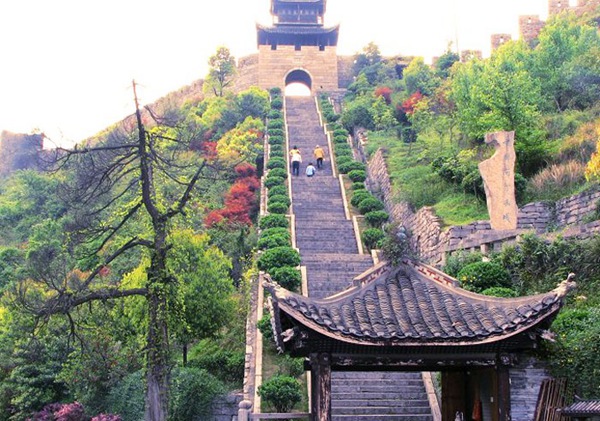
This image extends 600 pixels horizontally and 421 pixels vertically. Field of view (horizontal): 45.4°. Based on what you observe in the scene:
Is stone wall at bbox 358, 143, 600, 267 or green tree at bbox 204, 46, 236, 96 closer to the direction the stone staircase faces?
the stone wall

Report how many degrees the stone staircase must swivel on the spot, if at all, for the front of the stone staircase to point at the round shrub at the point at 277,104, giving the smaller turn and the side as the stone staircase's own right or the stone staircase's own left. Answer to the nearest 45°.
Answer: approximately 180°

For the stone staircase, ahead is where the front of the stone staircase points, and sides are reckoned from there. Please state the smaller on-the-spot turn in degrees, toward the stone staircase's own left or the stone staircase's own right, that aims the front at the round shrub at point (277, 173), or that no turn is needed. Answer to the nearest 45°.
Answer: approximately 180°

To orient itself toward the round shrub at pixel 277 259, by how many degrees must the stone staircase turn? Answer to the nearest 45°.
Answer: approximately 45° to its right

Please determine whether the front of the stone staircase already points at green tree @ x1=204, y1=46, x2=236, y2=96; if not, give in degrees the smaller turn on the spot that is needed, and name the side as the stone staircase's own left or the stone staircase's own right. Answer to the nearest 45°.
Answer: approximately 180°

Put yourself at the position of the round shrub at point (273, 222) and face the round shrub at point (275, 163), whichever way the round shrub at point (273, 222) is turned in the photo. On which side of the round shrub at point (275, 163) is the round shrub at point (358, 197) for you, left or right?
right

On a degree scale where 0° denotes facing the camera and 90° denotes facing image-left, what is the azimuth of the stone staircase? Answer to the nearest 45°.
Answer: approximately 0°

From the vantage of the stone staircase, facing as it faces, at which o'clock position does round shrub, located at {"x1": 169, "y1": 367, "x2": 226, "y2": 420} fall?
The round shrub is roughly at 1 o'clock from the stone staircase.

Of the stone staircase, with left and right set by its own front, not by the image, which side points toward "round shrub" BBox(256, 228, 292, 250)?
right

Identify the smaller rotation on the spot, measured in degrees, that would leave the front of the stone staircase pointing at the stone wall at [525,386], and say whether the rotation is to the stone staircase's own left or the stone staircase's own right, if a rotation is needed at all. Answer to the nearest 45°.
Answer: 0° — it already faces it

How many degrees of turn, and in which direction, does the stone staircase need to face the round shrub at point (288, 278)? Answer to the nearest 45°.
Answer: approximately 45° to its right

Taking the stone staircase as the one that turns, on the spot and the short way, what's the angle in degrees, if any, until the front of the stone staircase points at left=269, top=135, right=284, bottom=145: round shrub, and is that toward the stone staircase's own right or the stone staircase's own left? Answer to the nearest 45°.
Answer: approximately 180°
